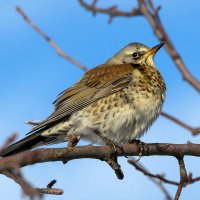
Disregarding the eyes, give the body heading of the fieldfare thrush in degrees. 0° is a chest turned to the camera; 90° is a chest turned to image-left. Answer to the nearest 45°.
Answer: approximately 270°
